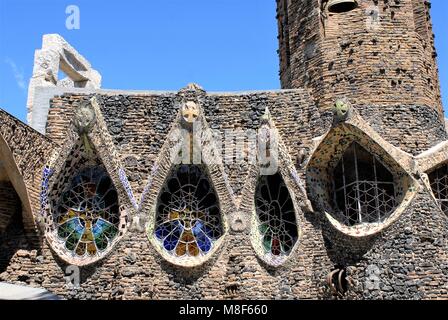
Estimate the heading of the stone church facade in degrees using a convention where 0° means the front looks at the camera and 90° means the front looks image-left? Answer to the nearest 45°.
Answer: approximately 0°
